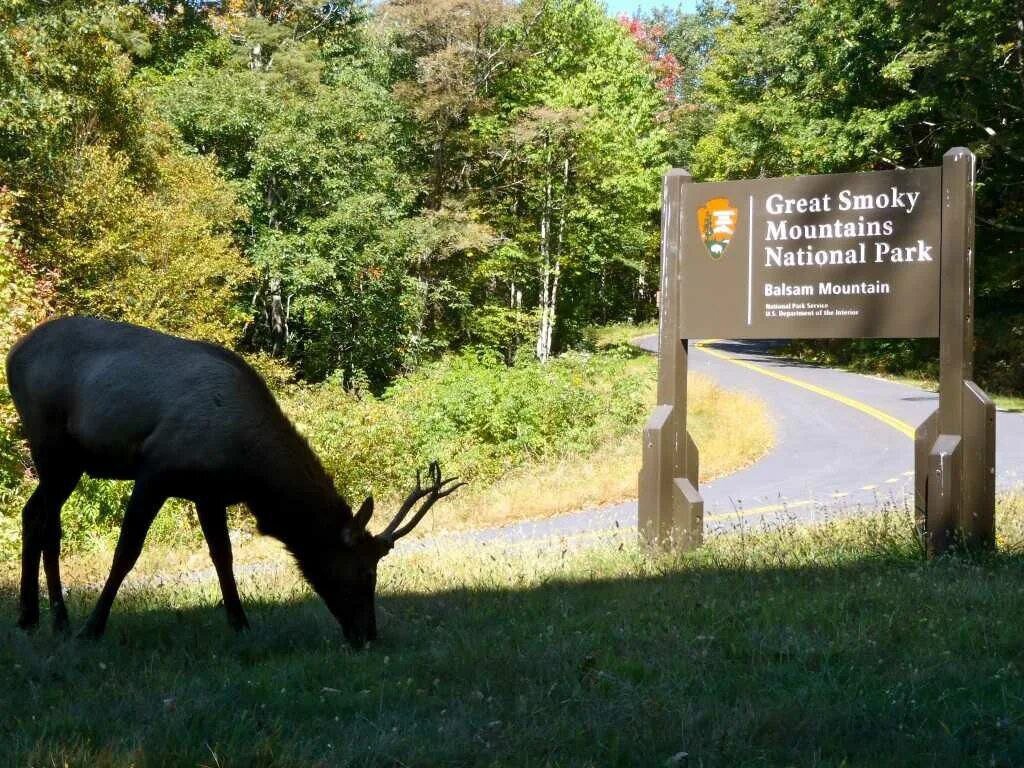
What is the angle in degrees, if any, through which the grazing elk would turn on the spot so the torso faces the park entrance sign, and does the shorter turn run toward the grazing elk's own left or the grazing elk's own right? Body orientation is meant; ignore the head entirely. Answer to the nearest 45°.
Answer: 0° — it already faces it

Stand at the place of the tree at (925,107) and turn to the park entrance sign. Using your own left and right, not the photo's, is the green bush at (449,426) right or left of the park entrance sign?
right

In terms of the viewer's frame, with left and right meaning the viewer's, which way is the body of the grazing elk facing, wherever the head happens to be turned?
facing to the right of the viewer

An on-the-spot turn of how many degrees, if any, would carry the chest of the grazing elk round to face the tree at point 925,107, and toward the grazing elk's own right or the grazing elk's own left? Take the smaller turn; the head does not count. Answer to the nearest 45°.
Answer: approximately 45° to the grazing elk's own left

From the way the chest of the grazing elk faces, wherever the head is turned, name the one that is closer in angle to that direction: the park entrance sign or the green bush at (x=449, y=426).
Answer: the park entrance sign

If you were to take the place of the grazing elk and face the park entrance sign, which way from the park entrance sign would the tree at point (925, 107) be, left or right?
left

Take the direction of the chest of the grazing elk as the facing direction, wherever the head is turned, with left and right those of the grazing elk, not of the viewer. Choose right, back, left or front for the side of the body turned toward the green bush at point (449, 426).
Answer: left
